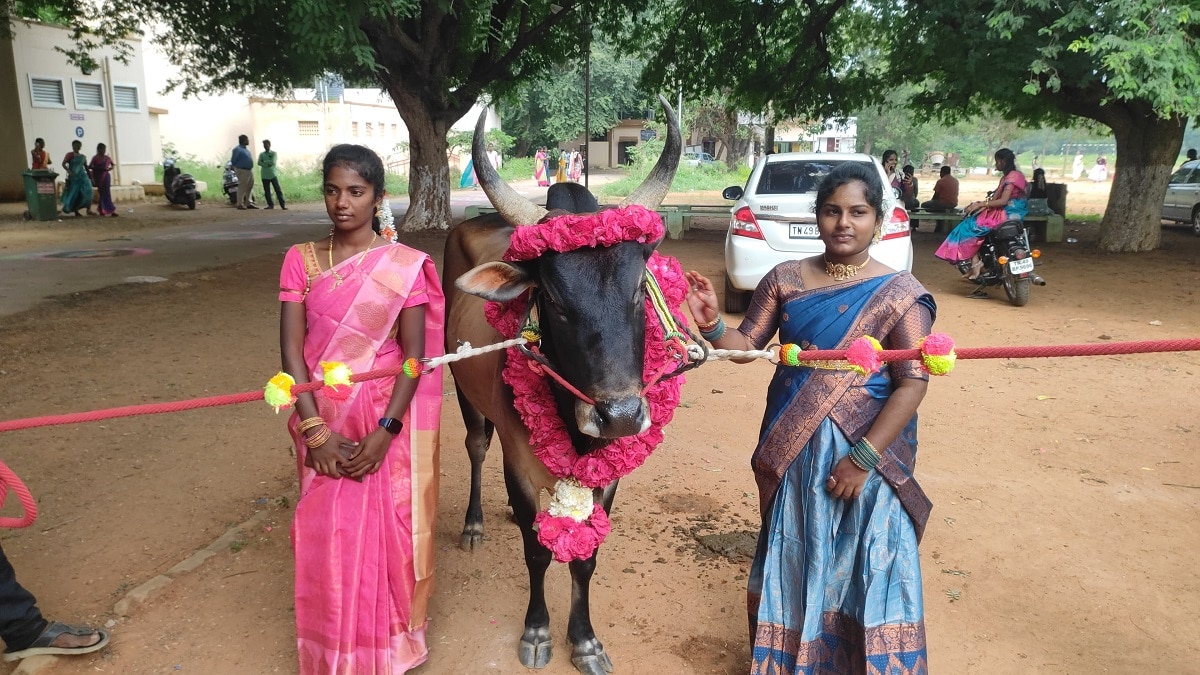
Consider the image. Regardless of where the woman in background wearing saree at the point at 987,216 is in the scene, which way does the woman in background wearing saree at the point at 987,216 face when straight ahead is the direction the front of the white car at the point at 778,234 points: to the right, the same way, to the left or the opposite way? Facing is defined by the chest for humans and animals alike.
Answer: to the left

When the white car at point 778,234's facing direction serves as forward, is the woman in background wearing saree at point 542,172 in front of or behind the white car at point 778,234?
in front

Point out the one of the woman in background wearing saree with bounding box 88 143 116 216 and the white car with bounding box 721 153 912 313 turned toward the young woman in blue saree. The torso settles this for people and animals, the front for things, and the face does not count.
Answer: the woman in background wearing saree

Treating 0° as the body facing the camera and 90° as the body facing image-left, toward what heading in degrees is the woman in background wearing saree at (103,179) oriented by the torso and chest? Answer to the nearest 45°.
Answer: approximately 0°

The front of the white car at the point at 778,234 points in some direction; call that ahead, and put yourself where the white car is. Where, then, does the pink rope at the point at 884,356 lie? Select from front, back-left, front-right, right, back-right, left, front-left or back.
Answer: back

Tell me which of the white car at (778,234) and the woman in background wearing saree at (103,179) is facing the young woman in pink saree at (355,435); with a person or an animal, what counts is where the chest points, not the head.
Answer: the woman in background wearing saree

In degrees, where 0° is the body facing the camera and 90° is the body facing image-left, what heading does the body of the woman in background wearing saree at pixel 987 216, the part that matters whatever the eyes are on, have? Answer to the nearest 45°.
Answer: approximately 90°

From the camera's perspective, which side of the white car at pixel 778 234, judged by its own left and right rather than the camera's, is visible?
back

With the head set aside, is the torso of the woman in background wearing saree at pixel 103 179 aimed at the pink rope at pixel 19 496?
yes

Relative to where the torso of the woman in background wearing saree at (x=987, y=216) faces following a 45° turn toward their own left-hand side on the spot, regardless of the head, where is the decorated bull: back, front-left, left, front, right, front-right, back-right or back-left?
front-left
